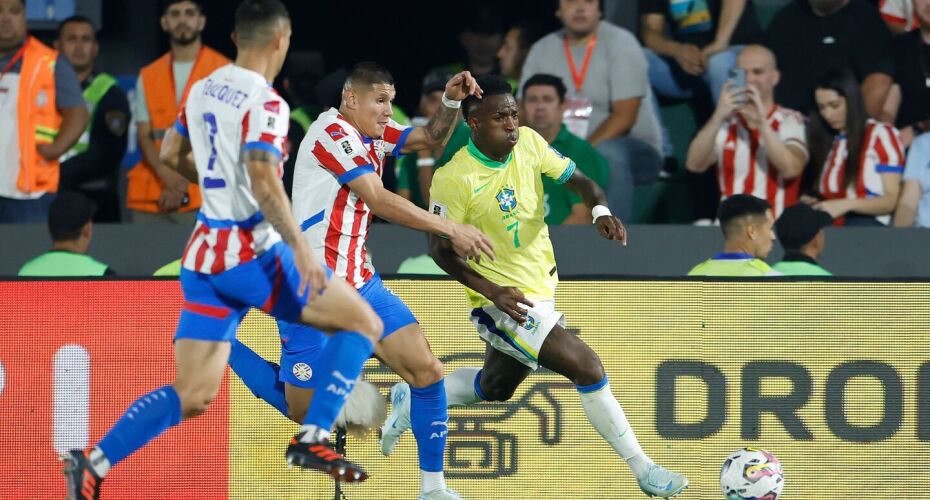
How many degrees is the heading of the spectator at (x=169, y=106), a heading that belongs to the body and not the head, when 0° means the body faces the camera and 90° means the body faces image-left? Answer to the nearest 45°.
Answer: approximately 0°

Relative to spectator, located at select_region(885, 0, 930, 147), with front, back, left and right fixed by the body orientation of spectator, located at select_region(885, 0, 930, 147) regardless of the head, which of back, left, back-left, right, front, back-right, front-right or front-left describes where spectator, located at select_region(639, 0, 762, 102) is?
right

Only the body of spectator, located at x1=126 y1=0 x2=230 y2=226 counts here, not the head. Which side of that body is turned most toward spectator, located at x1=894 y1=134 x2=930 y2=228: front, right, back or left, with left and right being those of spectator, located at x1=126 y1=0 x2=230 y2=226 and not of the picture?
left

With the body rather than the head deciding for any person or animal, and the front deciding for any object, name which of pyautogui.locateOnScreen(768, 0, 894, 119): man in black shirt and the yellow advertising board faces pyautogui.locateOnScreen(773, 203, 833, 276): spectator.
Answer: the man in black shirt

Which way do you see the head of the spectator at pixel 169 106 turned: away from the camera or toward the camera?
toward the camera

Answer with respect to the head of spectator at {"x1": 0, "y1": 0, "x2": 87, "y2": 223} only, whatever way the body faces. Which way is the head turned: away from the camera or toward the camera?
toward the camera

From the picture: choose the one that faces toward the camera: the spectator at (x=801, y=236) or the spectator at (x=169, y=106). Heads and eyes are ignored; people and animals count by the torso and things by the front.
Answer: the spectator at (x=169, y=106)

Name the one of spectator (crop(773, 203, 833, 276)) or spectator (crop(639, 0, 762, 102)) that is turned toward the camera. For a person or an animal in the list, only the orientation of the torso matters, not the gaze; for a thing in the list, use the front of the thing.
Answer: spectator (crop(639, 0, 762, 102))

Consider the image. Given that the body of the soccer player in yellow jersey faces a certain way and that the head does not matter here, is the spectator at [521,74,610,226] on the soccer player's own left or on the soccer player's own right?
on the soccer player's own left

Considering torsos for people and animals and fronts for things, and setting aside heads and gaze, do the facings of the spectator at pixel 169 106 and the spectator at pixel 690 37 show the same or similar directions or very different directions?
same or similar directions

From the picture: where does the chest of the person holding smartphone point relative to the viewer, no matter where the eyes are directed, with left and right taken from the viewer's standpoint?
facing the viewer and to the left of the viewer

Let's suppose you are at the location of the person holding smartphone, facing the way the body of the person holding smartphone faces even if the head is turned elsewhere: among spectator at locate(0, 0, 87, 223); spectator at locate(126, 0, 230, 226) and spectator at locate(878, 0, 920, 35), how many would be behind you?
1

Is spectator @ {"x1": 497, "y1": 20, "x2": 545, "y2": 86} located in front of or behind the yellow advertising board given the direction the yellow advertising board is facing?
behind

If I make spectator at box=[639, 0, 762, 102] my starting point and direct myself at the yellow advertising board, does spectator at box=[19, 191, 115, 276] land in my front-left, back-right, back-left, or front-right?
front-right

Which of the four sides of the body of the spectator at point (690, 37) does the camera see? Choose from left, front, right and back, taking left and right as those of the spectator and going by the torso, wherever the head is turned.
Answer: front

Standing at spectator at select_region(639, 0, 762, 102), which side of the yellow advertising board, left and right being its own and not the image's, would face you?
back

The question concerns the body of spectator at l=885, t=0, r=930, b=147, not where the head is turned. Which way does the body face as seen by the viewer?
toward the camera

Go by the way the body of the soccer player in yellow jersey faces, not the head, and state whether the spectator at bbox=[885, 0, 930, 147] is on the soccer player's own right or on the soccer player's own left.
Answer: on the soccer player's own left
